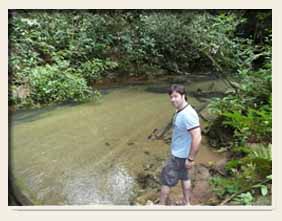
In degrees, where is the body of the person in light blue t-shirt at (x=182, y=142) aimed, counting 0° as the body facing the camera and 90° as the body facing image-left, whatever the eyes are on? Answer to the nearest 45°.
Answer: approximately 45°

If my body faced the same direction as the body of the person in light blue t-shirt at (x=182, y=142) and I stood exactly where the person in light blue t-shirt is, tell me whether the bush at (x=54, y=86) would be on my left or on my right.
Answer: on my right

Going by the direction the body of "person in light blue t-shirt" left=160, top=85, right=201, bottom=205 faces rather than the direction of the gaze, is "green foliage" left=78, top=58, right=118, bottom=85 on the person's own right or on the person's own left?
on the person's own right

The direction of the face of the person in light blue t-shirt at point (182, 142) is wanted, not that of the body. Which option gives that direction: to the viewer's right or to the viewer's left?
to the viewer's left
